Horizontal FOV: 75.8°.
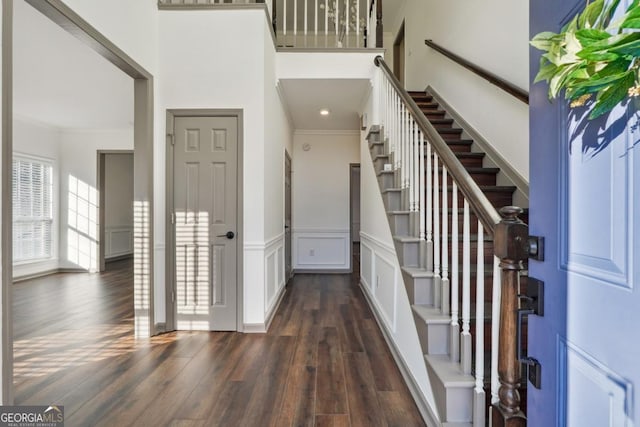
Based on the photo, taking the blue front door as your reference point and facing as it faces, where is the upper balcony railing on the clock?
The upper balcony railing is roughly at 3 o'clock from the blue front door.

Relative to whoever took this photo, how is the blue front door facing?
facing the viewer and to the left of the viewer

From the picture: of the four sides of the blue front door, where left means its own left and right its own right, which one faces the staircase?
right

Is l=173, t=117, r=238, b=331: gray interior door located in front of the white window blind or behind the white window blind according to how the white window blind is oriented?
in front

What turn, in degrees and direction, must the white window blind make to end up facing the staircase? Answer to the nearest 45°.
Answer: approximately 45° to its right

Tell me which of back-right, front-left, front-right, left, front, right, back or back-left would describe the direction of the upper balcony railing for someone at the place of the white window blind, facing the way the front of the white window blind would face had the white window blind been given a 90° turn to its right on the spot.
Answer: left

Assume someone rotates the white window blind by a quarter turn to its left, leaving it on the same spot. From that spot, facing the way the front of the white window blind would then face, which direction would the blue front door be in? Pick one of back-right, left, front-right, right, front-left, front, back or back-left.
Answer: back-right

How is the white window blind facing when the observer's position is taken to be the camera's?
facing the viewer and to the right of the viewer

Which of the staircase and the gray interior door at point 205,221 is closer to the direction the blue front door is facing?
the gray interior door
